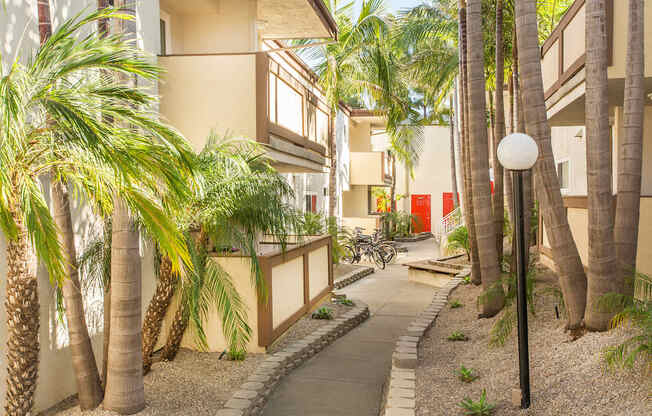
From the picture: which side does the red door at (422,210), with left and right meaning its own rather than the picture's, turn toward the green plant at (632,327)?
front

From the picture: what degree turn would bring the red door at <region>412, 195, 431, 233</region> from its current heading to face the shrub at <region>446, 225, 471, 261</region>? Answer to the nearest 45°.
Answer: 0° — it already faces it

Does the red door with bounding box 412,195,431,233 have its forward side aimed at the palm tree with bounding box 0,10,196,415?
yes

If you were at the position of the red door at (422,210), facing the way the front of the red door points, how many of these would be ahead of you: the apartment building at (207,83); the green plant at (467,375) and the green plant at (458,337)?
3

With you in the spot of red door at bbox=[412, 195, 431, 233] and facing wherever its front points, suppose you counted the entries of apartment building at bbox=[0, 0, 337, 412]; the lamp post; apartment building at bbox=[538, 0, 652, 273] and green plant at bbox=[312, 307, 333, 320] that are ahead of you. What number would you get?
4

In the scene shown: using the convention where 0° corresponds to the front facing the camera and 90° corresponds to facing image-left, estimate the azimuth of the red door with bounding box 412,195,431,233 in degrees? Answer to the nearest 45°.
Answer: approximately 0°

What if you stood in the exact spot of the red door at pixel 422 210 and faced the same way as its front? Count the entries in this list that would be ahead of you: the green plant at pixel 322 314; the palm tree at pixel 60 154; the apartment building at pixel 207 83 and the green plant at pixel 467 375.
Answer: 4

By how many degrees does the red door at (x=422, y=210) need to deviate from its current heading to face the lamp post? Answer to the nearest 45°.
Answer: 0° — it already faces it

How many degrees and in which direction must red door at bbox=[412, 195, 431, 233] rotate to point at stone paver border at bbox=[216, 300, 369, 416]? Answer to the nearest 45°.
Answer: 0° — it already faces it

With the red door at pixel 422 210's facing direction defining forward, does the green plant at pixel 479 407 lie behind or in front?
in front
